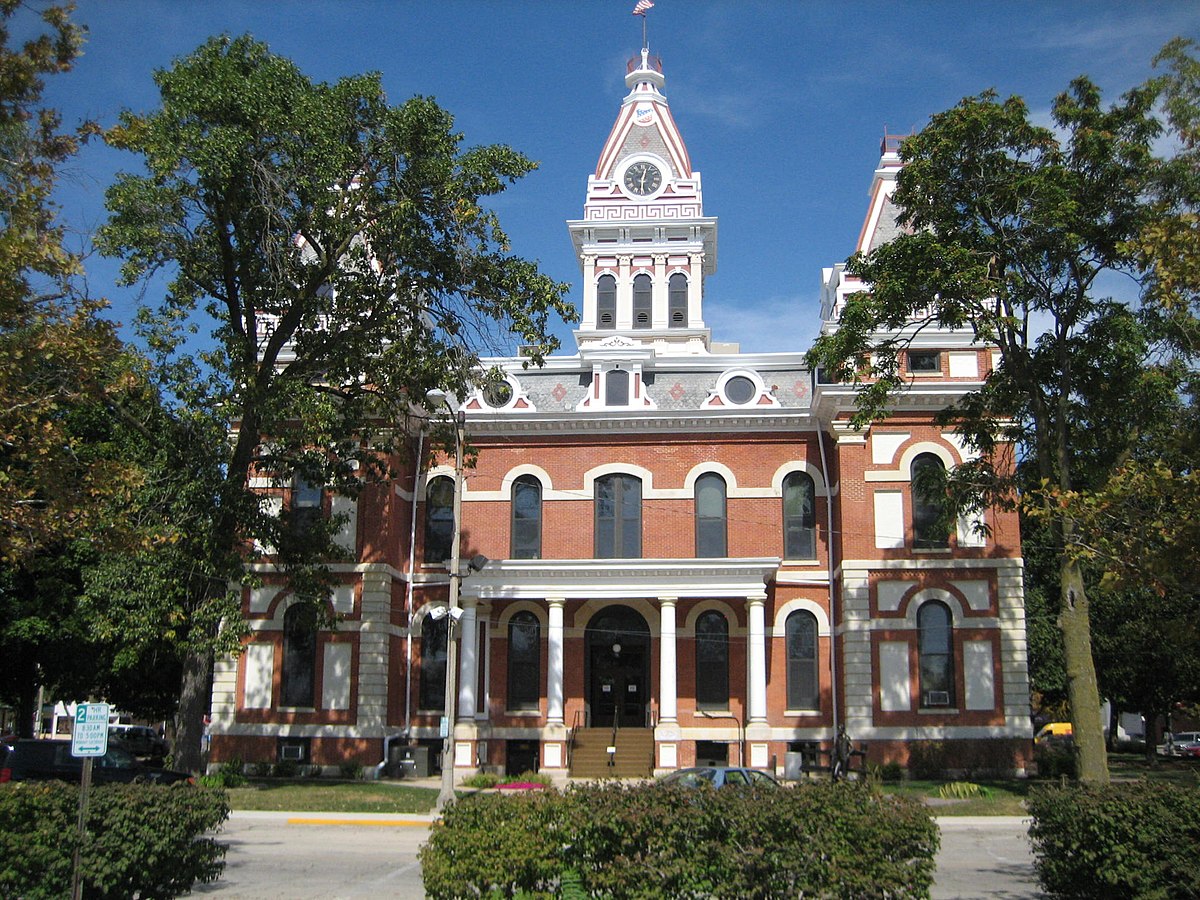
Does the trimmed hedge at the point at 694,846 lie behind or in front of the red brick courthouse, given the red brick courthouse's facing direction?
in front

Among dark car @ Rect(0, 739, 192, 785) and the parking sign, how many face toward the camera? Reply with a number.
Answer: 1

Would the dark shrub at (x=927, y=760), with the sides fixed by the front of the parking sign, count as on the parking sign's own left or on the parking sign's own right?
on the parking sign's own left

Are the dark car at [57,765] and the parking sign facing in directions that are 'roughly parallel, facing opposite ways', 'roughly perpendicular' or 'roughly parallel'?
roughly perpendicular

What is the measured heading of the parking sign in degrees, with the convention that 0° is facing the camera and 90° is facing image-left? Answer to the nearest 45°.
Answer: approximately 0°
